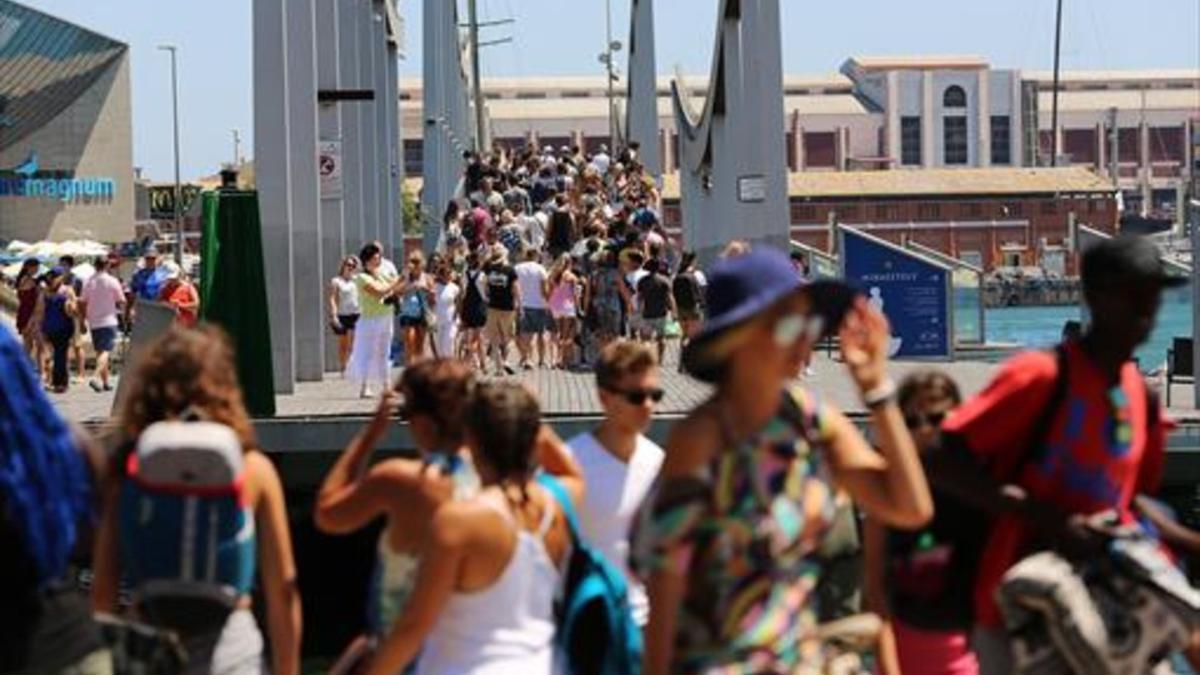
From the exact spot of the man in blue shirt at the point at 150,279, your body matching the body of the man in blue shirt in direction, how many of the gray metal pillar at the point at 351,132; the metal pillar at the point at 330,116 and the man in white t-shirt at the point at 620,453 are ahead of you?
1

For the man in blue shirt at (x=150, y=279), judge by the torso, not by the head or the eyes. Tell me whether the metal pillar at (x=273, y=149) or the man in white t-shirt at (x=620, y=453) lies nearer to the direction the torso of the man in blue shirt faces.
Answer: the man in white t-shirt

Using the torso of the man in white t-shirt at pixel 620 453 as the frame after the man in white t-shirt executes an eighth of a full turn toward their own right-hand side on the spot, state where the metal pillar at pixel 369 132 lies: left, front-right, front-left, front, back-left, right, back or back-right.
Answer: back

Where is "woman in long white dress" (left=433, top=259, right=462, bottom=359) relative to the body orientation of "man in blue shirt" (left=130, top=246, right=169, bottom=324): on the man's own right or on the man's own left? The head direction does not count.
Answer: on the man's own left

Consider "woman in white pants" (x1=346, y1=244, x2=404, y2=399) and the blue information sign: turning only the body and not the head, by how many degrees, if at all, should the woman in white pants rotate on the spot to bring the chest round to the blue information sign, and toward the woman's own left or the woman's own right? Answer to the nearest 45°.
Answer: approximately 90° to the woman's own left

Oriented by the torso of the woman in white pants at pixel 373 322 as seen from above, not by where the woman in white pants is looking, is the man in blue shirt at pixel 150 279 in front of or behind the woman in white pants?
behind

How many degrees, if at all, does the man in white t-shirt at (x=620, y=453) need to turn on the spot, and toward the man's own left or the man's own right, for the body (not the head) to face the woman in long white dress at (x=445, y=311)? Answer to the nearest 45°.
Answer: approximately 135° to the man's own left

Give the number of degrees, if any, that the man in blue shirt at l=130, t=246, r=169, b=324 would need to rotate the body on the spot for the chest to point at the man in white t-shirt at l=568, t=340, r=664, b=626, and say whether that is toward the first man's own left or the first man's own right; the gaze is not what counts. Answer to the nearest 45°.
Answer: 0° — they already face them

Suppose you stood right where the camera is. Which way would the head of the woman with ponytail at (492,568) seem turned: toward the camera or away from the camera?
away from the camera

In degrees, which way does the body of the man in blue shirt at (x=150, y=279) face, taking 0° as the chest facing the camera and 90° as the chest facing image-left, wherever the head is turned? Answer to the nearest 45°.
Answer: approximately 0°
